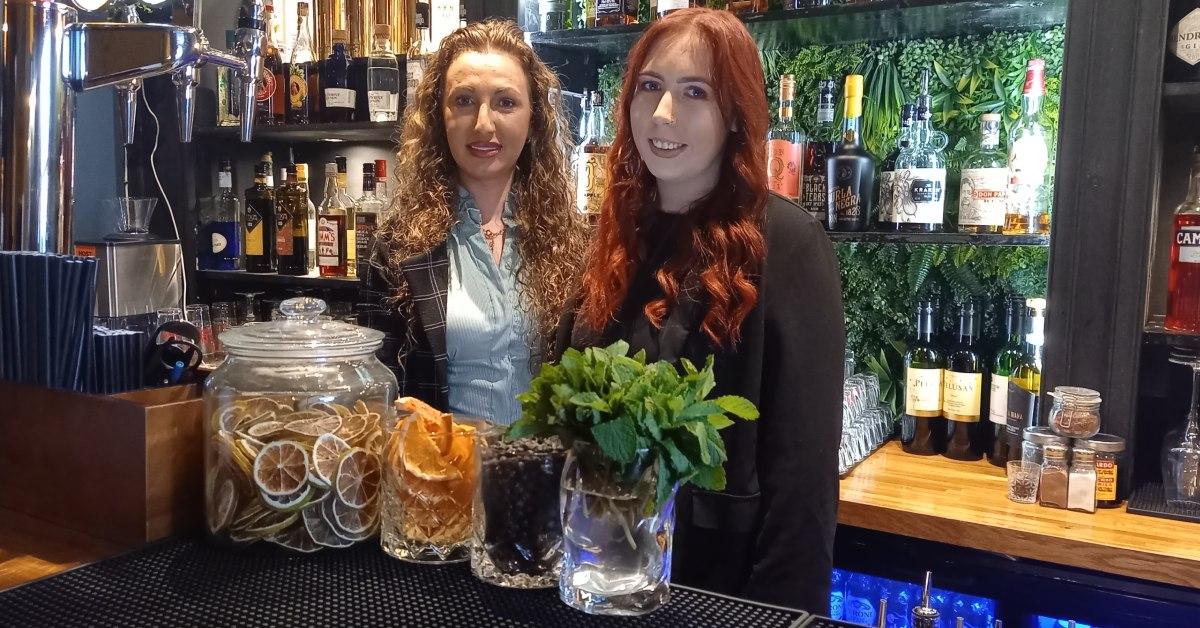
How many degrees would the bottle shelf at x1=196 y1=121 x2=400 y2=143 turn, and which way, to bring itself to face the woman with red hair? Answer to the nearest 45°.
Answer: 0° — it already faces them

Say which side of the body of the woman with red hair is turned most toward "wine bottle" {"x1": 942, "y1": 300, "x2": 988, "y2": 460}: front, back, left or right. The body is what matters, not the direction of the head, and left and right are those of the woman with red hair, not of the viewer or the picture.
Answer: back

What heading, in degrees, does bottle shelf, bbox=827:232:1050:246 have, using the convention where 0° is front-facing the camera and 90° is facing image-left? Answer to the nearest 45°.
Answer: approximately 0°

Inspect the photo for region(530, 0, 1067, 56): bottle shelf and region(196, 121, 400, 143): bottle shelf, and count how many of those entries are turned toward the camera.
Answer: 2

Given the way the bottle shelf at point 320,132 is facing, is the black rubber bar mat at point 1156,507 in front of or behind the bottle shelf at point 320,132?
in front

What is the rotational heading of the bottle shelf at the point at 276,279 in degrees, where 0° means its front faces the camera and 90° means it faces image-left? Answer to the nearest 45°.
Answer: approximately 0°
